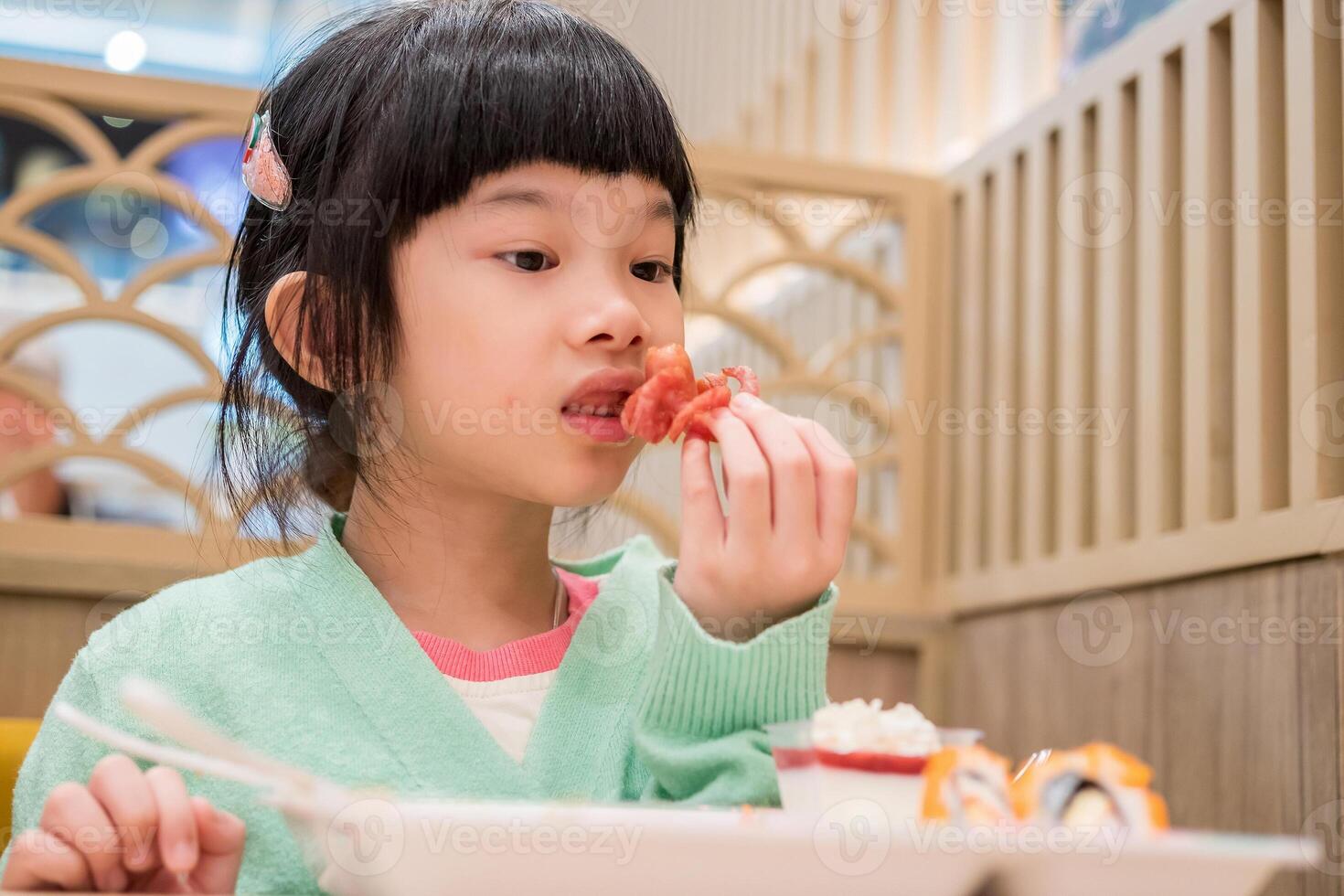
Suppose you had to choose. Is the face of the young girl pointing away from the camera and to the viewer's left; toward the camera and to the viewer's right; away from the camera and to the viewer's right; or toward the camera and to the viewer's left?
toward the camera and to the viewer's right

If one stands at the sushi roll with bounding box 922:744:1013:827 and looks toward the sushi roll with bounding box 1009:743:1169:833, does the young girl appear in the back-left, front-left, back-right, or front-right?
back-left

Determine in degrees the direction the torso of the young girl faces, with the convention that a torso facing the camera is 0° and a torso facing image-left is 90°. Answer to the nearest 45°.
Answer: approximately 315°
